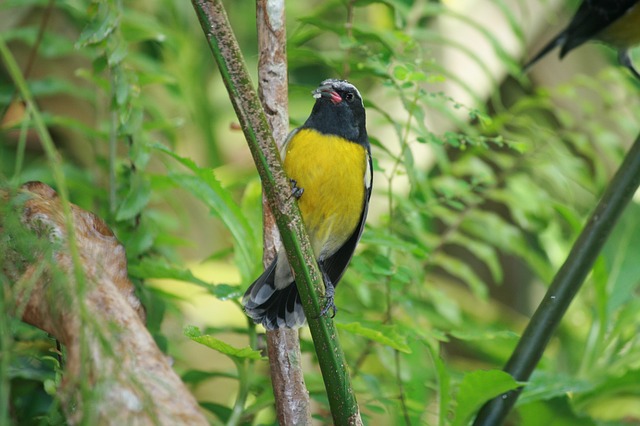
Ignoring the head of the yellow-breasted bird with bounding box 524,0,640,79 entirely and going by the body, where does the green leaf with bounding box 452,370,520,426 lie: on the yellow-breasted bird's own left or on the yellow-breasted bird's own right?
on the yellow-breasted bird's own right

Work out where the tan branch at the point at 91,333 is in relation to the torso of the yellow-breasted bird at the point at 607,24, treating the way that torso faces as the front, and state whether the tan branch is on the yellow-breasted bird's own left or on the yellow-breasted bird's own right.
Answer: on the yellow-breasted bird's own right

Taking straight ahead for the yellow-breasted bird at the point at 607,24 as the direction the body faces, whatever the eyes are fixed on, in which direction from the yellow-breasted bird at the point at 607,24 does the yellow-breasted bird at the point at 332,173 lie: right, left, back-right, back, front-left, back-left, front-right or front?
back-right

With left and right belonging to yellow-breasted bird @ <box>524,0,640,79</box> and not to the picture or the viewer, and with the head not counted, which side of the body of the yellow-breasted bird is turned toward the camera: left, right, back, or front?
right

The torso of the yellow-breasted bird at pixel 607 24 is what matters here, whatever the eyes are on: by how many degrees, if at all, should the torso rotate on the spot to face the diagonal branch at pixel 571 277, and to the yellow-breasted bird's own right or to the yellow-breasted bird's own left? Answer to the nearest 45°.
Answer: approximately 90° to the yellow-breasted bird's own right
